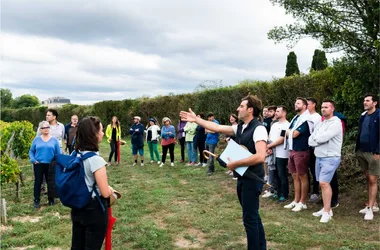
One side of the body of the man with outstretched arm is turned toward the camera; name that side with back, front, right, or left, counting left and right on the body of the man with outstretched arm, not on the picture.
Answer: left

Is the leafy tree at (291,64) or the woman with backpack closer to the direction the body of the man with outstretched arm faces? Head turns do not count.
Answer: the woman with backpack

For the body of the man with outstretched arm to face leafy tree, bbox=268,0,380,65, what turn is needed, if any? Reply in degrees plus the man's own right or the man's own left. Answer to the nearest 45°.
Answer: approximately 135° to the man's own right

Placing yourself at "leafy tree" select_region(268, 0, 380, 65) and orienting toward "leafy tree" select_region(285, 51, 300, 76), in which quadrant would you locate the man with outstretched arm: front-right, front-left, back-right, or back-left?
back-left

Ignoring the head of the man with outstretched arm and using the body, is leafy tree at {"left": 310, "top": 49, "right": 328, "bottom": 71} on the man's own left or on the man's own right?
on the man's own right

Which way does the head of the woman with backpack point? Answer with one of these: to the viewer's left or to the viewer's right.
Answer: to the viewer's right

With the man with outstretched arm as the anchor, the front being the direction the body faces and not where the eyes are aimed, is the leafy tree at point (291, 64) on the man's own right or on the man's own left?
on the man's own right

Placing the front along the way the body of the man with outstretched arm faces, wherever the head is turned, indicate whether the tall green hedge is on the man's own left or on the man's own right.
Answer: on the man's own right
